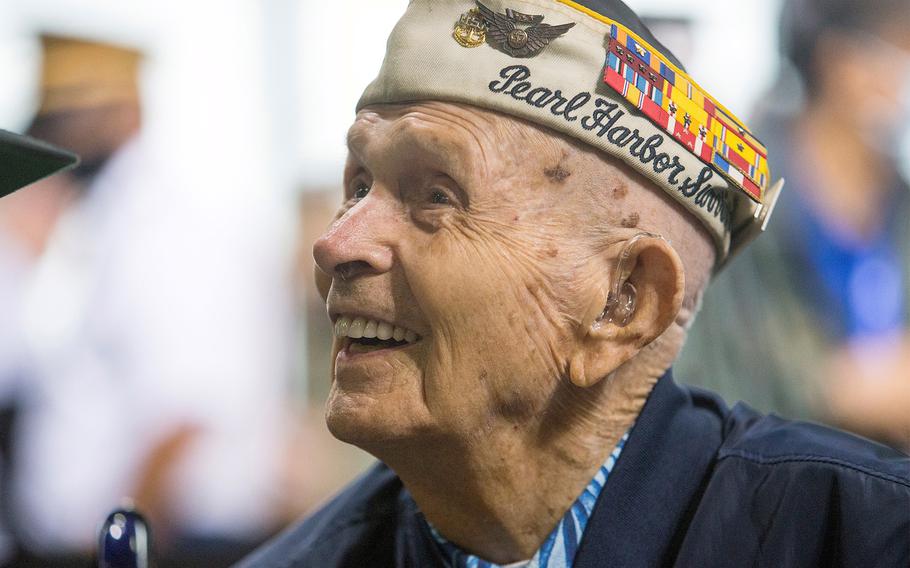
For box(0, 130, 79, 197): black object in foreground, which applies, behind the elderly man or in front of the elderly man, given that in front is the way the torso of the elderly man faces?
in front

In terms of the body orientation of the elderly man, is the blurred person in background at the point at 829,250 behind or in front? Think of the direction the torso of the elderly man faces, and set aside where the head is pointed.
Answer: behind

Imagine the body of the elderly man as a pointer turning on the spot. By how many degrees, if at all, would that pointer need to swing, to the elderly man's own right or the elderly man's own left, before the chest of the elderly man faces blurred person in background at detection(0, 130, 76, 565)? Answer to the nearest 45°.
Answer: approximately 90° to the elderly man's own right

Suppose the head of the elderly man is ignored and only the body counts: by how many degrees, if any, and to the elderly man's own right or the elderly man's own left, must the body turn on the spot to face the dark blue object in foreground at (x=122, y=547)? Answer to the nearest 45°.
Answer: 0° — they already face it

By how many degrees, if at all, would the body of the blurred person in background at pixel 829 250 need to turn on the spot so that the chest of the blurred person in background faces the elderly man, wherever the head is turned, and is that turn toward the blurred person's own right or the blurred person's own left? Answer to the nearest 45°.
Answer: approximately 45° to the blurred person's own right

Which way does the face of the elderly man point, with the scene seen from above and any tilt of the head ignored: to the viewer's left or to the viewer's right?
to the viewer's left

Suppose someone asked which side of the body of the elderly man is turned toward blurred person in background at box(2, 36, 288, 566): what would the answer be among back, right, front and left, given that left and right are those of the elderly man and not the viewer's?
right

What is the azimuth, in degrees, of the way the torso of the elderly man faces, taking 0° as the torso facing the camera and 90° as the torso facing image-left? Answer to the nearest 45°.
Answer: approximately 45°
